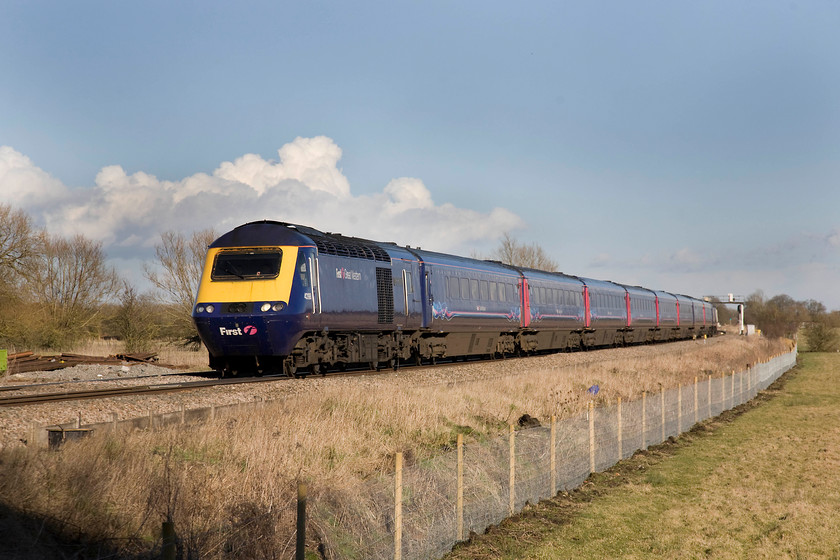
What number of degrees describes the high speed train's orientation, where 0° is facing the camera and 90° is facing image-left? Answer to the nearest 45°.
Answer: approximately 45°

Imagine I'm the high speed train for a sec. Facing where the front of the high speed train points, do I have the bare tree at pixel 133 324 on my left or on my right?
on my right
